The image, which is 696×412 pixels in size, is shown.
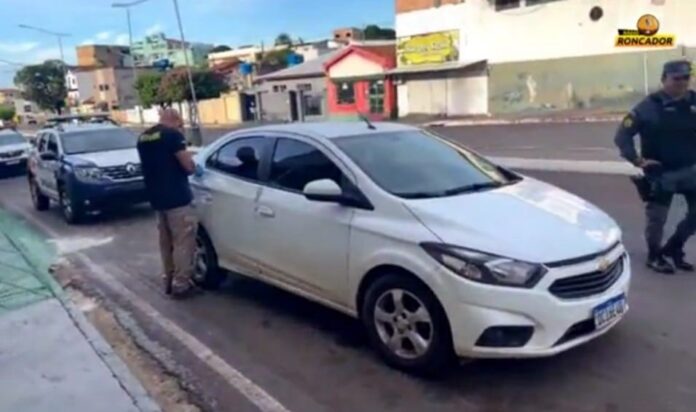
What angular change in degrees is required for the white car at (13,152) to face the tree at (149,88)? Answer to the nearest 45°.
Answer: approximately 135° to its left

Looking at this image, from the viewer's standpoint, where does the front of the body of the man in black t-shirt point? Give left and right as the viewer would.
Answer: facing away from the viewer and to the right of the viewer

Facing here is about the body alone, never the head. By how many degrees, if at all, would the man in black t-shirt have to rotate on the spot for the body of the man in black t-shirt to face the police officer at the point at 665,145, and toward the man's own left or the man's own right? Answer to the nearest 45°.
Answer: approximately 45° to the man's own right

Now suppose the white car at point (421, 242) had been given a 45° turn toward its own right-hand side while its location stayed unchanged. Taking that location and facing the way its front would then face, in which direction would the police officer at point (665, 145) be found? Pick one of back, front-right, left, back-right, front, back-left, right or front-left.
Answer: back-left

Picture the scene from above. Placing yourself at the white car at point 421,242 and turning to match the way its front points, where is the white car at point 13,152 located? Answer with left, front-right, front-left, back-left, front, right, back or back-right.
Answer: back

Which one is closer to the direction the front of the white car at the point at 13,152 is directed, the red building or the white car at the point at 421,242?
the white car

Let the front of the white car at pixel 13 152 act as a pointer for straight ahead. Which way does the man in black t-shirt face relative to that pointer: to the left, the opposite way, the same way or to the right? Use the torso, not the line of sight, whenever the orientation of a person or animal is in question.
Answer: to the left

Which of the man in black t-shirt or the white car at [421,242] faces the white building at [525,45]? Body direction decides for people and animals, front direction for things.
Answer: the man in black t-shirt

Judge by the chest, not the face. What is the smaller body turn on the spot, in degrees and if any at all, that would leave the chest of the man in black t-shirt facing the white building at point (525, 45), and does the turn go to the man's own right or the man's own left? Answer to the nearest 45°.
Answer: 0° — they already face it

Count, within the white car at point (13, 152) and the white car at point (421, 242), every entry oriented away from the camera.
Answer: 0

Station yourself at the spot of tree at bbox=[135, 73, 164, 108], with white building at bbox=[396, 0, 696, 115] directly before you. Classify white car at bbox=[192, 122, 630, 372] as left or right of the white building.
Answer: right

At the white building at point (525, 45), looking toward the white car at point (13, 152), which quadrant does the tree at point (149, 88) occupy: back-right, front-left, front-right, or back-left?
front-right

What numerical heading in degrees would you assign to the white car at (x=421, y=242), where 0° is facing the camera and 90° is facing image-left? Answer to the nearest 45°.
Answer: approximately 315°

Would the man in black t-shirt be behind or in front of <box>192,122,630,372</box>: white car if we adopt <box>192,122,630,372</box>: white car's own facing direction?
behind
